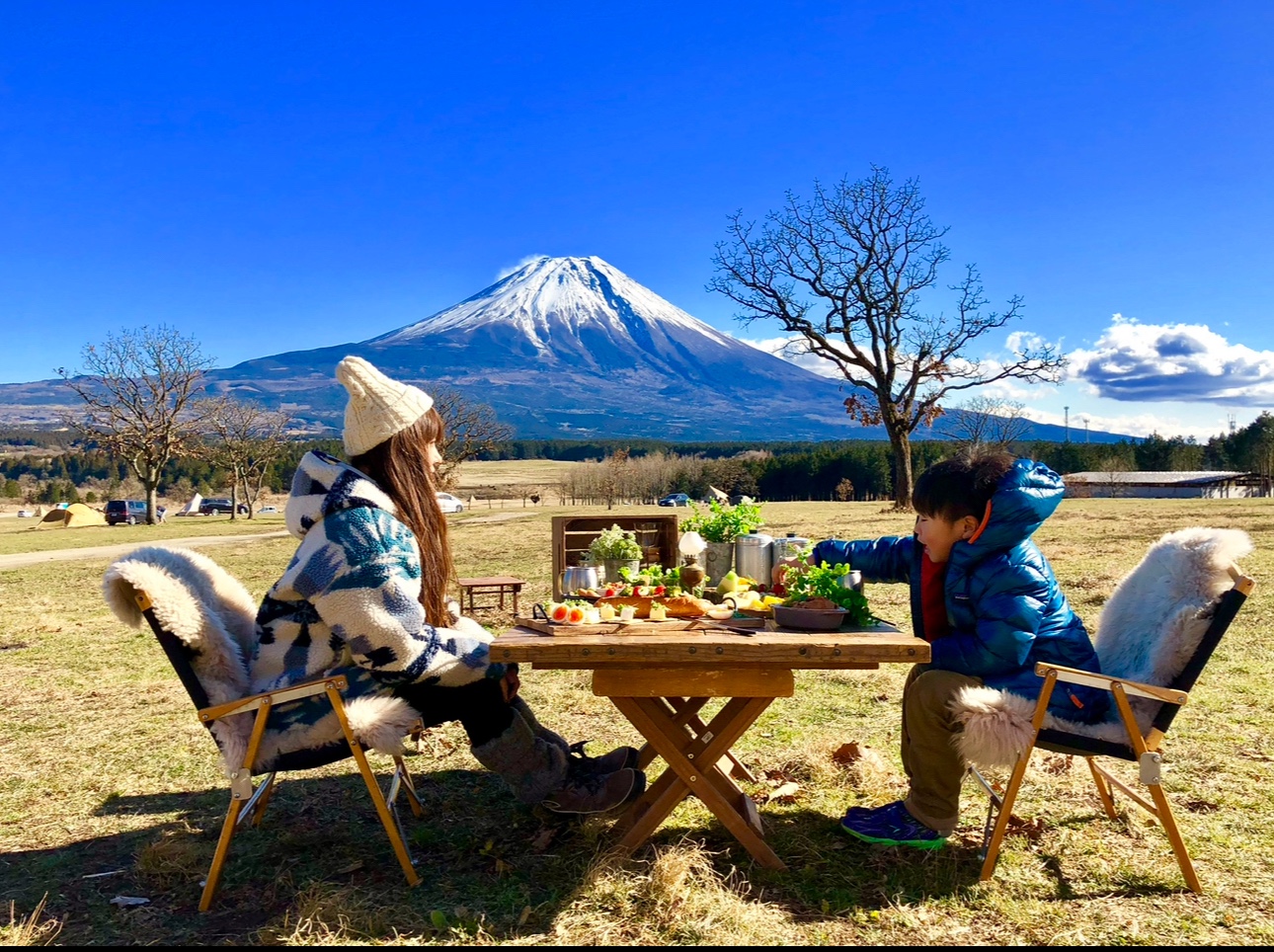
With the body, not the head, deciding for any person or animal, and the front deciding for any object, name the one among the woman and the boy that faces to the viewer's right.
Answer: the woman

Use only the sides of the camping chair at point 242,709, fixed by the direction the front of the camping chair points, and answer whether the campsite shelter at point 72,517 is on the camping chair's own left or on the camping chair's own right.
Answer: on the camping chair's own left

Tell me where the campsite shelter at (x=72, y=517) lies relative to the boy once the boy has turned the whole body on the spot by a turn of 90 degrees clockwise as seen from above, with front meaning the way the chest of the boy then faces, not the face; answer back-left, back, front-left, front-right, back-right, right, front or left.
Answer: front-left

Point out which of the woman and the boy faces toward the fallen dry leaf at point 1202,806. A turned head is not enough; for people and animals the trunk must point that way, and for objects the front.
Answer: the woman

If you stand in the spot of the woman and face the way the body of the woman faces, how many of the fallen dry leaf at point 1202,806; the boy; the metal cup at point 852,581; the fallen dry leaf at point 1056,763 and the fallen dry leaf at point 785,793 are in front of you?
5

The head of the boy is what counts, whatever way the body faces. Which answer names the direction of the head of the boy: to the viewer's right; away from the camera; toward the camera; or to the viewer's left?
to the viewer's left

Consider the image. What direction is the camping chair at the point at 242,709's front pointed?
to the viewer's right

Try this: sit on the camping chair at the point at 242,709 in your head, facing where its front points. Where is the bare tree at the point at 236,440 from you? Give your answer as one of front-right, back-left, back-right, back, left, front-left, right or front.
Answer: left

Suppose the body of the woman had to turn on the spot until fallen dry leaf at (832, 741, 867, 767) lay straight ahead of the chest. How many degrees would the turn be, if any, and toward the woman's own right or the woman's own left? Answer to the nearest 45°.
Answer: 0° — they already face it

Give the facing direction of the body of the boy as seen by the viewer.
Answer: to the viewer's left

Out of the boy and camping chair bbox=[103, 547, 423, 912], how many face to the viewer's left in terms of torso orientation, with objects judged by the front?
1

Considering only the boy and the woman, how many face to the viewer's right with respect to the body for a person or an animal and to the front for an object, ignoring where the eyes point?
1

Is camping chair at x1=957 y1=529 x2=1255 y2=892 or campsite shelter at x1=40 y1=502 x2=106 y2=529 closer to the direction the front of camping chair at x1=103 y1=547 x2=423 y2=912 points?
the camping chair

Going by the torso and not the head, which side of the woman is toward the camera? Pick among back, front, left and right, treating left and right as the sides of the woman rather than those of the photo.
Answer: right

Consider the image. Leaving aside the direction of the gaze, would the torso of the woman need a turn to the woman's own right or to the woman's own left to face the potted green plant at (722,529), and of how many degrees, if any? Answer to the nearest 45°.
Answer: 0° — they already face it

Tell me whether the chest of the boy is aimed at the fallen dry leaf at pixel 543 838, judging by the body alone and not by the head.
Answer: yes

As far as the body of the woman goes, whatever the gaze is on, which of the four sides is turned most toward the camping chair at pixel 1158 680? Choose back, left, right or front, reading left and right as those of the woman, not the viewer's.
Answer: front

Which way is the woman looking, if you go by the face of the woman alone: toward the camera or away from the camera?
away from the camera

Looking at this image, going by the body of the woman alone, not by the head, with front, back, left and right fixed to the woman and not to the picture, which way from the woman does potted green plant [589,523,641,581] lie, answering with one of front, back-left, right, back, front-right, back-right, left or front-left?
front-left

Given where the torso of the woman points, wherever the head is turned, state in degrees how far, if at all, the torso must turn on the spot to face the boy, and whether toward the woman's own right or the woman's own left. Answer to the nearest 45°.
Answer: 0° — they already face them

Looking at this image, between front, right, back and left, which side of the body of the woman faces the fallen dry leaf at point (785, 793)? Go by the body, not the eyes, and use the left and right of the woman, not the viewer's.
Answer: front
